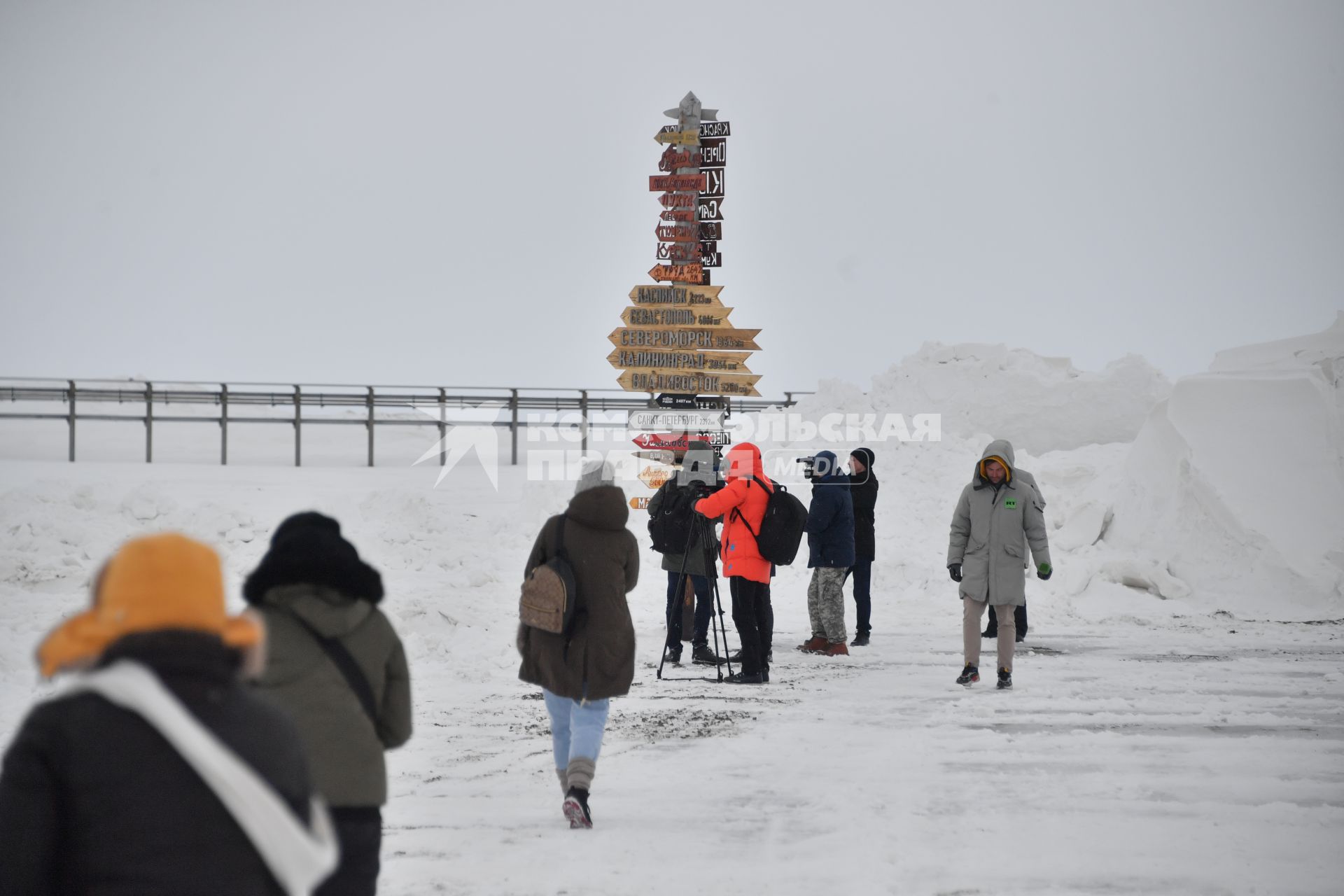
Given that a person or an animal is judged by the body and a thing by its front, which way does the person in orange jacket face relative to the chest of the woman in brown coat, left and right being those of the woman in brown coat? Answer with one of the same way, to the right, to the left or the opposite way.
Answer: to the left

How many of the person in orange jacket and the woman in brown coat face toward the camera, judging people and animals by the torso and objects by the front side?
0

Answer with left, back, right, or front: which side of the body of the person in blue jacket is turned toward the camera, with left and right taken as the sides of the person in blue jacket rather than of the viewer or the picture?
left

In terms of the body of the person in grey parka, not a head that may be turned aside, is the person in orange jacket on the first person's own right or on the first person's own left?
on the first person's own right

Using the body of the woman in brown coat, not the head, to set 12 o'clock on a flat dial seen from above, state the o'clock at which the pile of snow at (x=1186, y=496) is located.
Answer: The pile of snow is roughly at 1 o'clock from the woman in brown coat.

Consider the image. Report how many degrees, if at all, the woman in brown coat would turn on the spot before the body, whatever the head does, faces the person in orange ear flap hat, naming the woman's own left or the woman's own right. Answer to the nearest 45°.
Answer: approximately 180°

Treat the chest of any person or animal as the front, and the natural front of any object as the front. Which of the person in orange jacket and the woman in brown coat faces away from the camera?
the woman in brown coat

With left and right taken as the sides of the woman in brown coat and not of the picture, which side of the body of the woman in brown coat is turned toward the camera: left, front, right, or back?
back

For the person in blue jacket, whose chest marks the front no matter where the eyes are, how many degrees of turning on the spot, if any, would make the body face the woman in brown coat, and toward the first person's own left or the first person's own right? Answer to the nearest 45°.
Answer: approximately 90° to the first person's own left

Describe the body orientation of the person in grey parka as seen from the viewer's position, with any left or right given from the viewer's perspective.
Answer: facing the viewer

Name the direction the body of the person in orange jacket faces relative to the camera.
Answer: to the viewer's left

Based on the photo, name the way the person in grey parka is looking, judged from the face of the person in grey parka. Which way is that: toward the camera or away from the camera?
toward the camera

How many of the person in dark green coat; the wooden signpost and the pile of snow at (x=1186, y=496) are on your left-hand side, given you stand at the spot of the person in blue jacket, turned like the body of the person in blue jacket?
1

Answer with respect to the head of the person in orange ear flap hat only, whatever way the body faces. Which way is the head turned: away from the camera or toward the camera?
away from the camera

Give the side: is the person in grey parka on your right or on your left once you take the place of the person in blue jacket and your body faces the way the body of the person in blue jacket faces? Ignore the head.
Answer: on your left

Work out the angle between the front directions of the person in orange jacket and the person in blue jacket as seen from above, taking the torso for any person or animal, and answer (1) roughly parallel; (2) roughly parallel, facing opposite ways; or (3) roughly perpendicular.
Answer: roughly parallel

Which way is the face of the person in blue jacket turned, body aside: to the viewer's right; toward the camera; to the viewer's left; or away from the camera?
to the viewer's left

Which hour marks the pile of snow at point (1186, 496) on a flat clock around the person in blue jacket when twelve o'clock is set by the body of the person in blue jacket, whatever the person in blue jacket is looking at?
The pile of snow is roughly at 4 o'clock from the person in blue jacket.

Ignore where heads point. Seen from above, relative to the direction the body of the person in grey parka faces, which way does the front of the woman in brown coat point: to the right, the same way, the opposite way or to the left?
the opposite way
